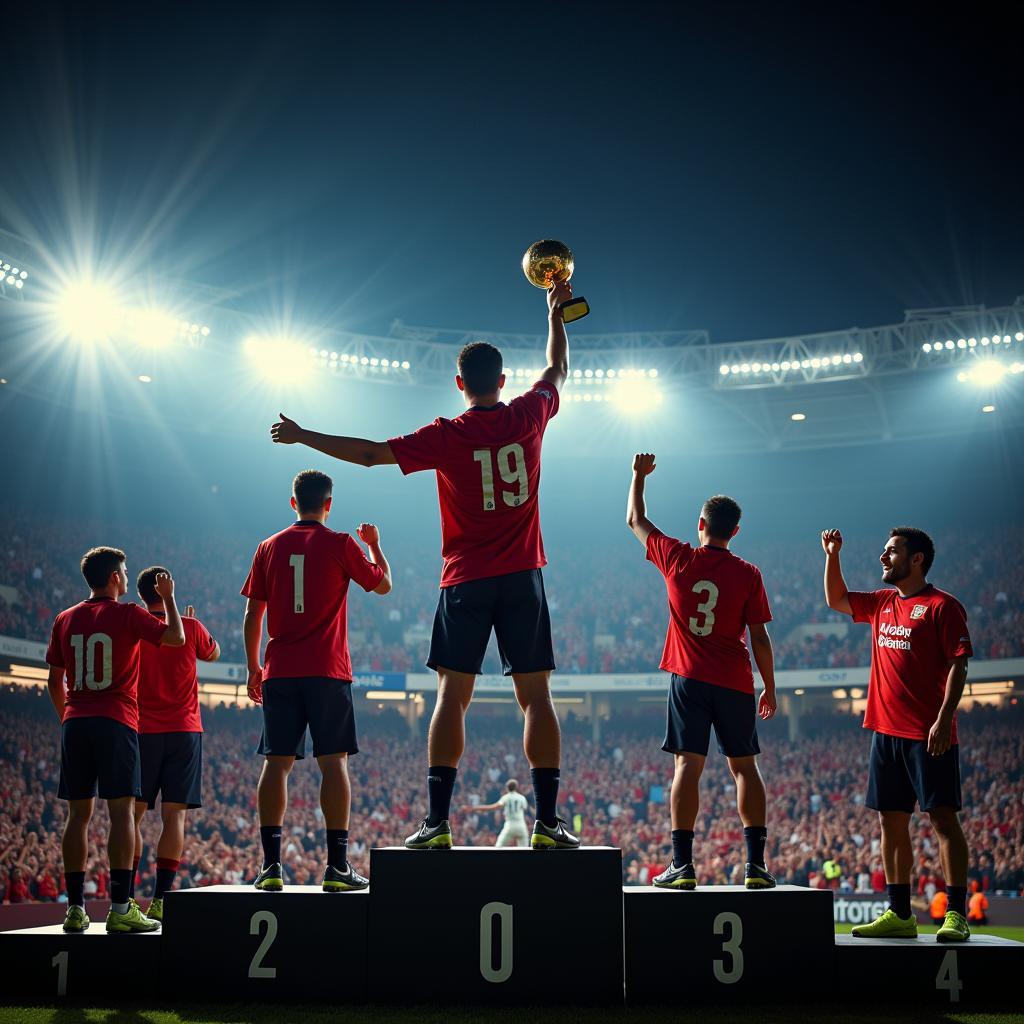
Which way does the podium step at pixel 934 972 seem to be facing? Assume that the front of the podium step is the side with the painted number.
toward the camera

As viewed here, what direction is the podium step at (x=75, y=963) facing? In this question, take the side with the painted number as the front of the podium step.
toward the camera

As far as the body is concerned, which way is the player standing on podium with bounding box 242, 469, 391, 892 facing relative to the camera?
away from the camera

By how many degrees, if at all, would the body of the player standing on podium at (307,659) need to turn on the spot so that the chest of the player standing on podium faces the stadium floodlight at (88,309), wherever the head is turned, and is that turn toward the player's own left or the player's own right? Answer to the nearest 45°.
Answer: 0° — they already face it

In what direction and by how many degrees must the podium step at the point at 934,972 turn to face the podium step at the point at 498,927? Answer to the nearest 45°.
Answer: approximately 45° to its right

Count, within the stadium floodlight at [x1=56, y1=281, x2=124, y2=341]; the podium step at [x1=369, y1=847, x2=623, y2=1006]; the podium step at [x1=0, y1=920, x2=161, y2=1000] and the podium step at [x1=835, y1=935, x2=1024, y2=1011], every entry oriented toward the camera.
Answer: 4

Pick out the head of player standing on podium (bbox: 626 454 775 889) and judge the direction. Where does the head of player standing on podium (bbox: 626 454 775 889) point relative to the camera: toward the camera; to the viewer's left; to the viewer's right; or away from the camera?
away from the camera

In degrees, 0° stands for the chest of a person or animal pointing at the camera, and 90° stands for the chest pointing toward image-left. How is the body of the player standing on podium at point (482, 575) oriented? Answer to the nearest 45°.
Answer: approximately 180°

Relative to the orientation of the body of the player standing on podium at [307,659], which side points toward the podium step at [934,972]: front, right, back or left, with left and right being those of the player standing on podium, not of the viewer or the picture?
right

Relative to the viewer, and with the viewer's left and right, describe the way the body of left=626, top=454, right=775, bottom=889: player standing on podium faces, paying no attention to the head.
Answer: facing away from the viewer

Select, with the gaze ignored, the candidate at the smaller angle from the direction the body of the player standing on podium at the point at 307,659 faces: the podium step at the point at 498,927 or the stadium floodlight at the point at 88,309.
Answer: the stadium floodlight

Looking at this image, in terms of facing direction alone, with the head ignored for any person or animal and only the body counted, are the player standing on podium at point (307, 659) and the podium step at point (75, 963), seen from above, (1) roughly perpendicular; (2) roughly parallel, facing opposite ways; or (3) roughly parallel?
roughly parallel, facing opposite ways

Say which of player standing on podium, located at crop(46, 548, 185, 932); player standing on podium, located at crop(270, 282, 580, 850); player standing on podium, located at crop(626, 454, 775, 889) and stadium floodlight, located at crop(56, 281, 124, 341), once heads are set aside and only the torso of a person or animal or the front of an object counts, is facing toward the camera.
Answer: the stadium floodlight

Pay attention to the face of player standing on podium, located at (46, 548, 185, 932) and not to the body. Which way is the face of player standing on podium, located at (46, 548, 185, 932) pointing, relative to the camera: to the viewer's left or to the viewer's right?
to the viewer's right
